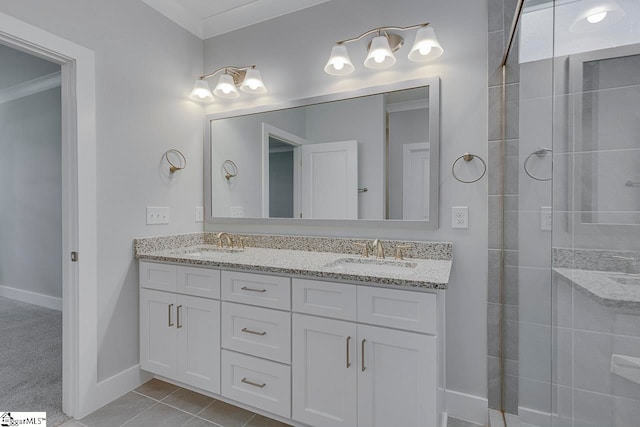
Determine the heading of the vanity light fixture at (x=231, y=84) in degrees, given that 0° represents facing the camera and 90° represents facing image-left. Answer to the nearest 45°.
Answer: approximately 45°

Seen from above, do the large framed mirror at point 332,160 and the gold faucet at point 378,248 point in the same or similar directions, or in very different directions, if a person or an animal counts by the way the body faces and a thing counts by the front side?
same or similar directions

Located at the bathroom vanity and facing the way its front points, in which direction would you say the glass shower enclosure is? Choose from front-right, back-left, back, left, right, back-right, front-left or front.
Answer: left

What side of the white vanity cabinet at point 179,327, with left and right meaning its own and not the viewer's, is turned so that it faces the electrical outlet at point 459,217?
left

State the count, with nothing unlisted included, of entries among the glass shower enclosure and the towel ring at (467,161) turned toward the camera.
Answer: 2

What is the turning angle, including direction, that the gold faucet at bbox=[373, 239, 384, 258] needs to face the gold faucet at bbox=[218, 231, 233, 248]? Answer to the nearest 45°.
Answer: approximately 45° to its right

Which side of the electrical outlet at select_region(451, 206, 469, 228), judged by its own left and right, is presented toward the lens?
front

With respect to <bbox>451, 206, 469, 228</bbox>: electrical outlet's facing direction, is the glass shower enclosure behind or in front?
in front

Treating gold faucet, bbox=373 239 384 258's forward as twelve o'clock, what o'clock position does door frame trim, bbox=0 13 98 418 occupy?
The door frame trim is roughly at 1 o'clock from the gold faucet.

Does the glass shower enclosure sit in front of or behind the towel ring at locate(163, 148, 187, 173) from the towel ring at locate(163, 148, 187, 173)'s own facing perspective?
in front

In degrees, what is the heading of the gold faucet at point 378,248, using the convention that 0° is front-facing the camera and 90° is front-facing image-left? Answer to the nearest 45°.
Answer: approximately 45°

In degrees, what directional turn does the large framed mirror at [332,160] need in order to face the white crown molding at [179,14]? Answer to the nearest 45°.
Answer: approximately 45° to its right

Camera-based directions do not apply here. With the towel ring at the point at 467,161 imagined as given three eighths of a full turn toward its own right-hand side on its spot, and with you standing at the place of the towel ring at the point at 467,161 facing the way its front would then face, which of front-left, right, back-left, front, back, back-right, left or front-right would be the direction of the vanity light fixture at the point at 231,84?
front-left

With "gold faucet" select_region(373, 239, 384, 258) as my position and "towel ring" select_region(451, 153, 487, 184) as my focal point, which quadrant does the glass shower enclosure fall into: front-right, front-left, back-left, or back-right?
front-right

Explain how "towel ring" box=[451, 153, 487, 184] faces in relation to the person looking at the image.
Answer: facing the viewer

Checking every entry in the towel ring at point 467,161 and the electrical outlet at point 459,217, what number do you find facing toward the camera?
2

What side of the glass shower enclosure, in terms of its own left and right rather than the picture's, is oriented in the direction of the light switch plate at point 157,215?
right
